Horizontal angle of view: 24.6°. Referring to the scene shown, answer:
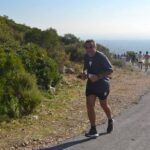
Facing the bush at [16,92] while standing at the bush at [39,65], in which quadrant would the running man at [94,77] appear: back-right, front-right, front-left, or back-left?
front-left

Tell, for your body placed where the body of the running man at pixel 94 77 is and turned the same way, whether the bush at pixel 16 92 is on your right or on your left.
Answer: on your right

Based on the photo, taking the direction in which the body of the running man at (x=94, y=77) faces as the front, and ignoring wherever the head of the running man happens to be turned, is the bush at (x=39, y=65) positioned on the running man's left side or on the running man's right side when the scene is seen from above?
on the running man's right side

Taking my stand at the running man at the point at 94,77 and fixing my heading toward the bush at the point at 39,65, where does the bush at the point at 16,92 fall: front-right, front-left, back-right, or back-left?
front-left

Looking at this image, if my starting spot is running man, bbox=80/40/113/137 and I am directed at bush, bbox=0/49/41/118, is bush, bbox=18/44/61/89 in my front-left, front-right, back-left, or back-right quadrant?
front-right

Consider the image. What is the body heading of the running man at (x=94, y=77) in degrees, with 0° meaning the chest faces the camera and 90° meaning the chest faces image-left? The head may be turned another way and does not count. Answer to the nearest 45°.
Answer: approximately 45°

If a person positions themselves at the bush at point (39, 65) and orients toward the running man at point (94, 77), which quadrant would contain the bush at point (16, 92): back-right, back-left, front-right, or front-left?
front-right
